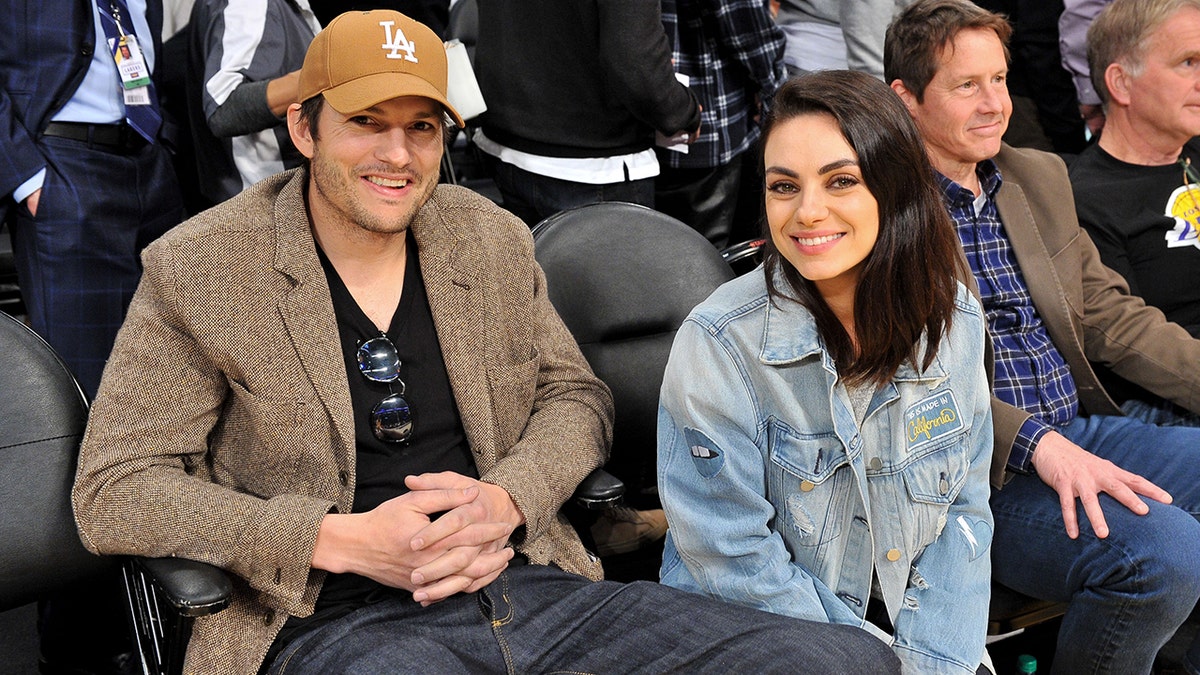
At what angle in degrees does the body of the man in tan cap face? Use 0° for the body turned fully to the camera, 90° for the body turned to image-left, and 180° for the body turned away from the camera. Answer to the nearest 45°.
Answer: approximately 315°
